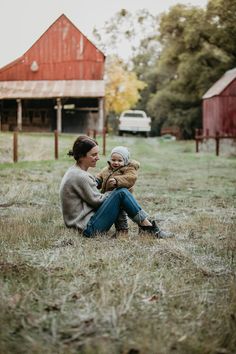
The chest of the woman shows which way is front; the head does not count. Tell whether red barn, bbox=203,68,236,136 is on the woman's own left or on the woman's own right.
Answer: on the woman's own left

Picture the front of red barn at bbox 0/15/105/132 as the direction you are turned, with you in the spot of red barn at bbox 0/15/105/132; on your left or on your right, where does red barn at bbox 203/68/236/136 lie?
on your left

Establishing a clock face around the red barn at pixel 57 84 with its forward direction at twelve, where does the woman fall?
The woman is roughly at 12 o'clock from the red barn.

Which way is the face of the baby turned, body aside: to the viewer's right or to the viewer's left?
to the viewer's left

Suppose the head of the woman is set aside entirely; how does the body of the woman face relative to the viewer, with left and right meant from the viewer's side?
facing to the right of the viewer

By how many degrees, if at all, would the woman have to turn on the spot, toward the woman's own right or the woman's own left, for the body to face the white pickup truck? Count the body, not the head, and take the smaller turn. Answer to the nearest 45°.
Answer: approximately 90° to the woman's own left

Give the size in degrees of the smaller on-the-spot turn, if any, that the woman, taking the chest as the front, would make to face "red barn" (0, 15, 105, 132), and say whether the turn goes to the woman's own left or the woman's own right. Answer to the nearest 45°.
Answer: approximately 90° to the woman's own left
